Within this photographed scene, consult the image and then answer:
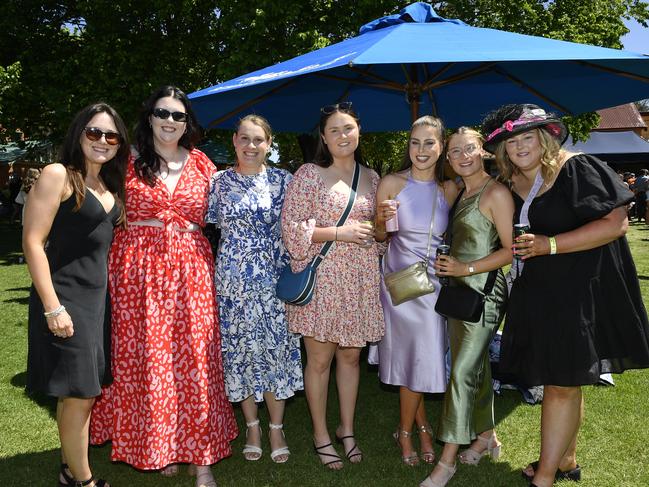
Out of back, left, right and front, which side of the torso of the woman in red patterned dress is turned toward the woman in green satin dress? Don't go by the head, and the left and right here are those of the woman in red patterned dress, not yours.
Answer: left

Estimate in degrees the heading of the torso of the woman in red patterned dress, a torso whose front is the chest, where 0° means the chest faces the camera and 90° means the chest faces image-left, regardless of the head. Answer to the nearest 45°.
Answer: approximately 0°

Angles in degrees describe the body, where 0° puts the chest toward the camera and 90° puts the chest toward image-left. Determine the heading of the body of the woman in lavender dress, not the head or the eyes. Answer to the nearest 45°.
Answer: approximately 0°

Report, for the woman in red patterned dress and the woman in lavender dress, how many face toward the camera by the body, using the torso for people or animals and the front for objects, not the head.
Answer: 2

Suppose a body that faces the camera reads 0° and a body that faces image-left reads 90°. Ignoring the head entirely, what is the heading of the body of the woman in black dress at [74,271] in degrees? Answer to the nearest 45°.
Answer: approximately 315°

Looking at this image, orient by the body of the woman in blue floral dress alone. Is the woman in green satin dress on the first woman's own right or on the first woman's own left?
on the first woman's own left
